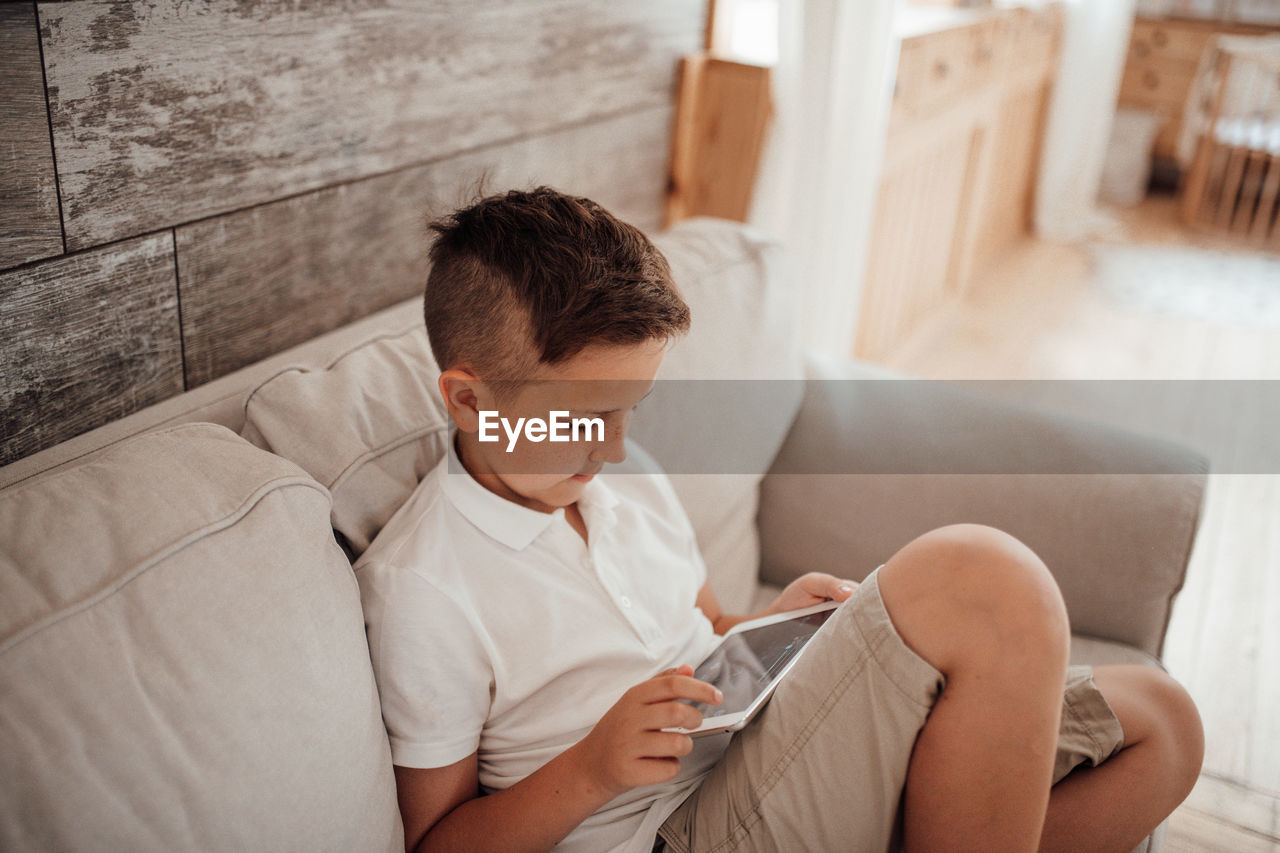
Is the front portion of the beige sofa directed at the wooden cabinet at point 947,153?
no

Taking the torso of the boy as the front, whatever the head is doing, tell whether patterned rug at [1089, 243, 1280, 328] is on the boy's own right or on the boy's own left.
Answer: on the boy's own left

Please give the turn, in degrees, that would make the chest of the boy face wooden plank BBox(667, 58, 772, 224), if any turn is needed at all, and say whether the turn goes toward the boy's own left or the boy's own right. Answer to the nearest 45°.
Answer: approximately 135° to the boy's own left

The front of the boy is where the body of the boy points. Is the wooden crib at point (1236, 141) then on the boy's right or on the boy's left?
on the boy's left

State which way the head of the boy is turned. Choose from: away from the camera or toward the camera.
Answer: toward the camera

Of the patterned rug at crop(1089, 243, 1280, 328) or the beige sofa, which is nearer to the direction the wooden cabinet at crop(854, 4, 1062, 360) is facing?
the beige sofa
